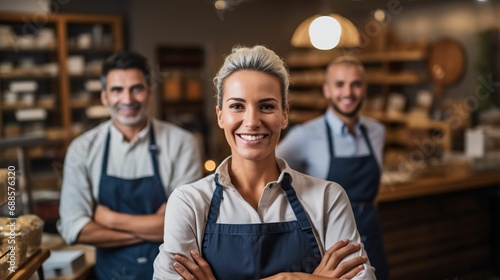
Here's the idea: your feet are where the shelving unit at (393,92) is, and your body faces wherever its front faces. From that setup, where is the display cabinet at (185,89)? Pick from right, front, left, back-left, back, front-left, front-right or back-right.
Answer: right

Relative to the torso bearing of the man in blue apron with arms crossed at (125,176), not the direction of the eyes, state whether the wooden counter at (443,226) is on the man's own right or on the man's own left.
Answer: on the man's own left

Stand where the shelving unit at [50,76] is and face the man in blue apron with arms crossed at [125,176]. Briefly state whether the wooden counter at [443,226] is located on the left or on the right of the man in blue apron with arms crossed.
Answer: left

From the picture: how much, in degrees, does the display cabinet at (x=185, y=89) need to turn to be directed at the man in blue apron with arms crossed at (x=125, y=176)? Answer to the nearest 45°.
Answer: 0° — it already faces them

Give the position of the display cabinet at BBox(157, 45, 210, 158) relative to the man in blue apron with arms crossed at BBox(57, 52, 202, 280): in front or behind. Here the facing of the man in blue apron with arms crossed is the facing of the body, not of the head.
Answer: behind

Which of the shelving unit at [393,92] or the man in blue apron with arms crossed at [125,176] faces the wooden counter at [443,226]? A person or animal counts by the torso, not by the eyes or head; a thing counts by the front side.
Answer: the shelving unit

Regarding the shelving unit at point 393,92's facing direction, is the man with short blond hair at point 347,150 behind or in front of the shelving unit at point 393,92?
in front

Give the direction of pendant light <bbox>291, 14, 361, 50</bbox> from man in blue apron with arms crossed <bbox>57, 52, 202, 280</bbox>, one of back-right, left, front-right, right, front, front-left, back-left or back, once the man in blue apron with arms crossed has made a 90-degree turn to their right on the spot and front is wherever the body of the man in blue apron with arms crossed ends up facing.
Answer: back-right

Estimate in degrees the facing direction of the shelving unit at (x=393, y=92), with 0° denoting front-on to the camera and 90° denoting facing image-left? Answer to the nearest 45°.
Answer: approximately 0°

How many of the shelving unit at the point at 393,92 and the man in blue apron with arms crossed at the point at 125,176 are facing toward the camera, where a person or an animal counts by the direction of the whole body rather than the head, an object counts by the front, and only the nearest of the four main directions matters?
2

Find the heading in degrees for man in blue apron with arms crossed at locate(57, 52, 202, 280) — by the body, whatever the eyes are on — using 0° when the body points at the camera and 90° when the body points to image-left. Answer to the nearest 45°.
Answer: approximately 0°

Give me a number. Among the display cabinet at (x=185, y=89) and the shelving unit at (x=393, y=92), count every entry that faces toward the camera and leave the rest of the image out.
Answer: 2

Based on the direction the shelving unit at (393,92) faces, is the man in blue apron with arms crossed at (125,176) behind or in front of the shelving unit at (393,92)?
in front

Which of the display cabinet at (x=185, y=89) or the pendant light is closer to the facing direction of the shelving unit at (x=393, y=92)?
the pendant light
